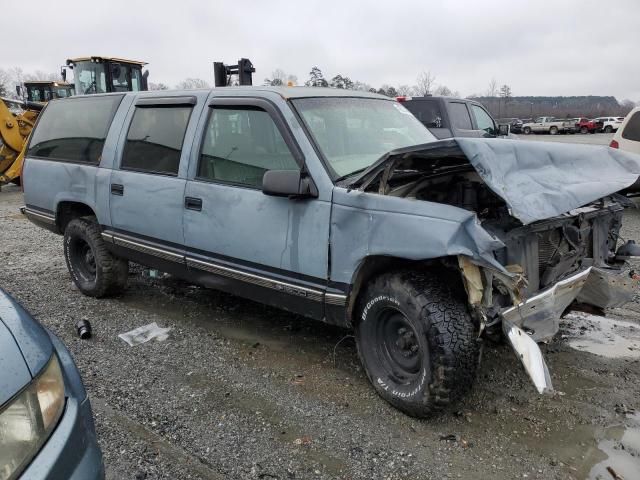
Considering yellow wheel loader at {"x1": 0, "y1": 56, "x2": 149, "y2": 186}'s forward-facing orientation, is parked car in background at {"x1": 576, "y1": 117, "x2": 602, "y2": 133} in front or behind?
behind

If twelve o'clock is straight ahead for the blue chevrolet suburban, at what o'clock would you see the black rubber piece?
The black rubber piece is roughly at 5 o'clock from the blue chevrolet suburban.

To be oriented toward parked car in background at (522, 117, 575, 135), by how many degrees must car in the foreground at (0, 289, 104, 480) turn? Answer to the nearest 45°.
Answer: approximately 90° to its left

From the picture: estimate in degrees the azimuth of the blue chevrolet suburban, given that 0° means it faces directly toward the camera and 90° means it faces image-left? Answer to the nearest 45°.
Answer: approximately 315°

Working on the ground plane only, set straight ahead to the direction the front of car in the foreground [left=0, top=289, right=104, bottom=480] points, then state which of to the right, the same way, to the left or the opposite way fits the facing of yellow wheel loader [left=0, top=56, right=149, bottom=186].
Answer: to the right
